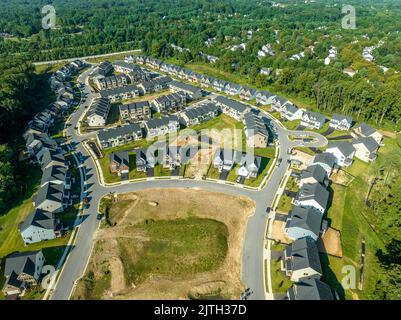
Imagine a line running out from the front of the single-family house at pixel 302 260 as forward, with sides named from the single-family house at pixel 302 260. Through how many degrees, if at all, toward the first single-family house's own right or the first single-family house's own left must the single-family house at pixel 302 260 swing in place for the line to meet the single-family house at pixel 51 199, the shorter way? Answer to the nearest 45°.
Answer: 0° — it already faces it

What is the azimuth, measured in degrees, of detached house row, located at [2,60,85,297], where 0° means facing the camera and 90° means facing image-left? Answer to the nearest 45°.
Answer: approximately 270°

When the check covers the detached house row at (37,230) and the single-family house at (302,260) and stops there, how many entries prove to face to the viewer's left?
1

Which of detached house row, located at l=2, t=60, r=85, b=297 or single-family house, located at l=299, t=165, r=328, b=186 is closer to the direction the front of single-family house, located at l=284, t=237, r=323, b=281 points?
the detached house row

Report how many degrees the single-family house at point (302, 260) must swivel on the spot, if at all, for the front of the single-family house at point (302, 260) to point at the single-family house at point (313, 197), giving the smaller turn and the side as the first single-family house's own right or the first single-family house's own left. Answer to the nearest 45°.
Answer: approximately 90° to the first single-family house's own right

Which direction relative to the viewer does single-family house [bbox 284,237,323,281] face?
to the viewer's left

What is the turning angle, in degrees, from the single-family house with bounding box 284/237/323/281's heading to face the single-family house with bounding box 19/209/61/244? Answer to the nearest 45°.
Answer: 0° — it already faces it

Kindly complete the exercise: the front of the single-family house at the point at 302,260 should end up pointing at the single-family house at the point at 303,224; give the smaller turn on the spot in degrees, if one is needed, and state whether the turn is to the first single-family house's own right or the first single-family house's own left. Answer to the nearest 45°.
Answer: approximately 90° to the first single-family house's own right
